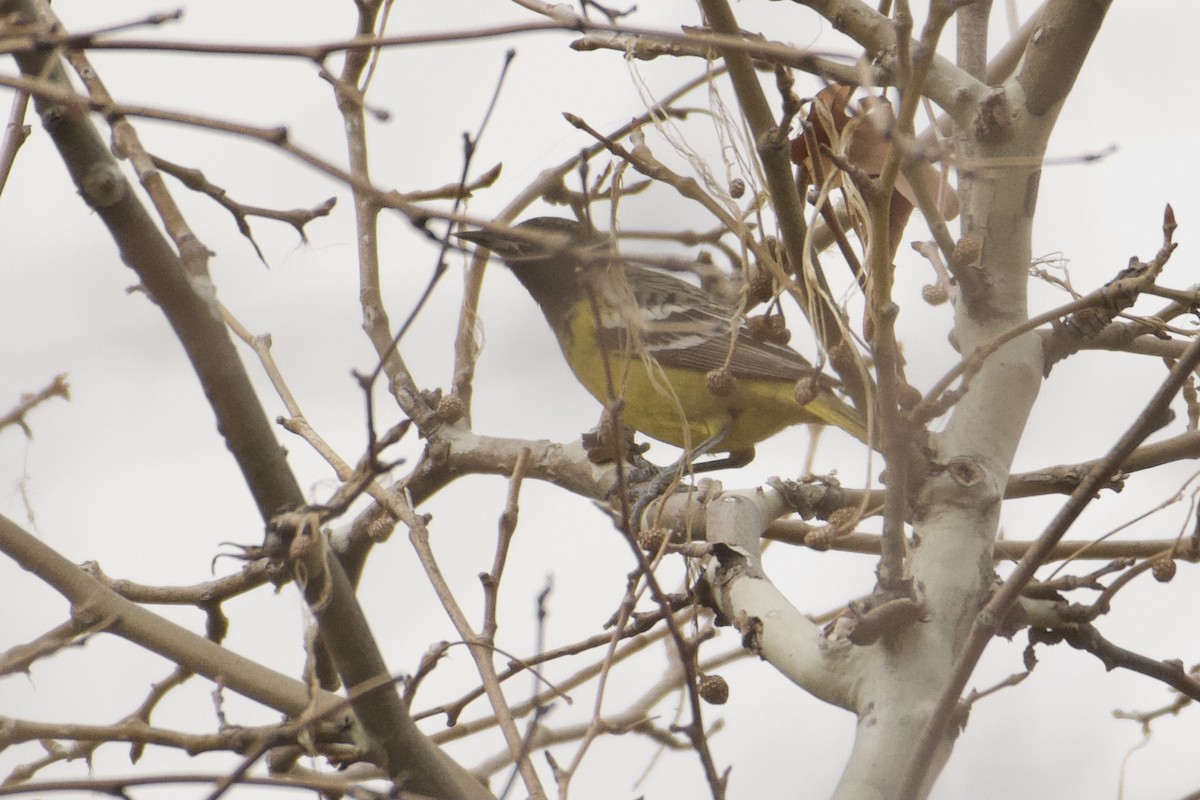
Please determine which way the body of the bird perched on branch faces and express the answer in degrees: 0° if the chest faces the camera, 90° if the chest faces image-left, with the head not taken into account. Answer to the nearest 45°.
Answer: approximately 90°
